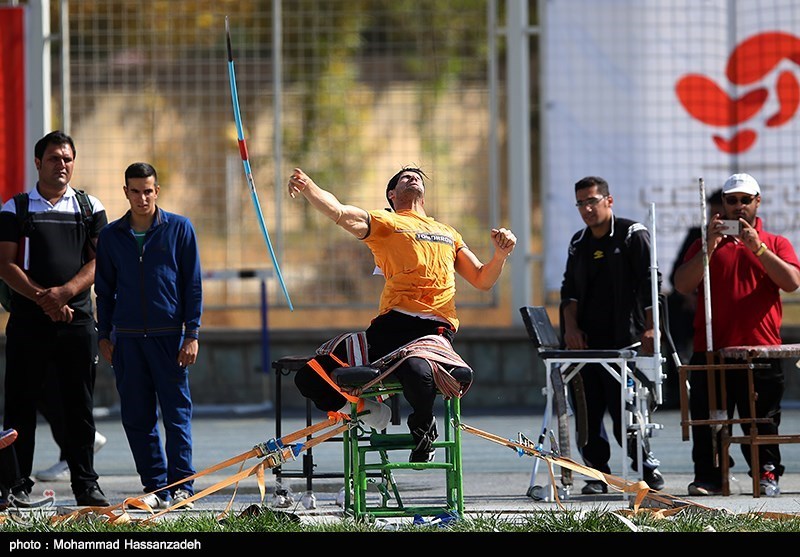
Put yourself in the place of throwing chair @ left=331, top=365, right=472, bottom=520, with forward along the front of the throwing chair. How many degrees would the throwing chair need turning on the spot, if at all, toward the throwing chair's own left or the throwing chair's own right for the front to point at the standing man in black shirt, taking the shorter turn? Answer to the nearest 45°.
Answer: approximately 135° to the throwing chair's own right

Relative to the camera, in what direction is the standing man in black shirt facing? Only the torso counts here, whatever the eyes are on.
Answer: toward the camera

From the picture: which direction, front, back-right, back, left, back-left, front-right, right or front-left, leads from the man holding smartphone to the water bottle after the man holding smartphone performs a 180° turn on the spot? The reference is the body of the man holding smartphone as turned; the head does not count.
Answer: back-left

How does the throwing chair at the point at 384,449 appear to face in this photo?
toward the camera

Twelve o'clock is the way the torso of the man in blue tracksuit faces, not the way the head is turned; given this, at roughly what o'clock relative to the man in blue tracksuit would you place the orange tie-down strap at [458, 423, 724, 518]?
The orange tie-down strap is roughly at 10 o'clock from the man in blue tracksuit.

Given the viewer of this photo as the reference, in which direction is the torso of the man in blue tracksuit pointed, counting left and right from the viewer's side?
facing the viewer

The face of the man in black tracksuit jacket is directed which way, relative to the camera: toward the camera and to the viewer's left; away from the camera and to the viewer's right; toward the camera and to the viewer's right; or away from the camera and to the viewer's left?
toward the camera and to the viewer's left

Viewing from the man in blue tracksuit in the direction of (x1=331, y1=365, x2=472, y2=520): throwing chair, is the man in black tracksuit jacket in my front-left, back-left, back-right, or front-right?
front-left

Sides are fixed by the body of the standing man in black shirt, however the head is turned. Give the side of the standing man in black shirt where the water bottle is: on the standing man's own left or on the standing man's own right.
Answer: on the standing man's own left
